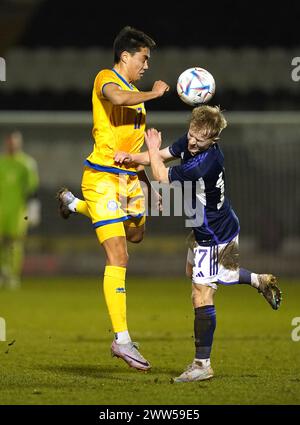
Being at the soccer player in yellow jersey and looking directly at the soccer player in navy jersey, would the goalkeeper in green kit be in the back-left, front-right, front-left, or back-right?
back-left

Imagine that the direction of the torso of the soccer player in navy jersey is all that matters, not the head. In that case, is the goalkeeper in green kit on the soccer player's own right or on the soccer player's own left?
on the soccer player's own right

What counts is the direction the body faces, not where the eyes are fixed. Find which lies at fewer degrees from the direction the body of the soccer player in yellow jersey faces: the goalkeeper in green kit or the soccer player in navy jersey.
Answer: the soccer player in navy jersey

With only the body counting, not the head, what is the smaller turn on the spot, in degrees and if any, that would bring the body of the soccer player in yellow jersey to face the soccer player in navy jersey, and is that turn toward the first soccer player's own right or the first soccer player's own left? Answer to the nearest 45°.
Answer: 0° — they already face them

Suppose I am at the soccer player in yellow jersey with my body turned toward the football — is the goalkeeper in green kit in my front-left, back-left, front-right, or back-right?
back-left

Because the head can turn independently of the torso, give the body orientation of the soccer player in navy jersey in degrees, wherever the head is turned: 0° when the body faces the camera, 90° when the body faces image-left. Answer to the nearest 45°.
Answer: approximately 90°

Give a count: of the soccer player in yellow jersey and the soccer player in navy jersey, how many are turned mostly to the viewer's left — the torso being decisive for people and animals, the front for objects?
1

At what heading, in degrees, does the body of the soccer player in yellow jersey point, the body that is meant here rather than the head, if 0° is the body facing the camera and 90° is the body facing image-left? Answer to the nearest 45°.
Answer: approximately 315°

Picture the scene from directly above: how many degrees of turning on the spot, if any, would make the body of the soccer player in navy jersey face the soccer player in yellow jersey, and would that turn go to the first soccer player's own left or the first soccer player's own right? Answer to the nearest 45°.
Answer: approximately 45° to the first soccer player's own right

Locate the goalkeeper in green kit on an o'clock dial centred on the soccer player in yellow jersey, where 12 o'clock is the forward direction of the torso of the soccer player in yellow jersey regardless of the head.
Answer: The goalkeeper in green kit is roughly at 7 o'clock from the soccer player in yellow jersey.
